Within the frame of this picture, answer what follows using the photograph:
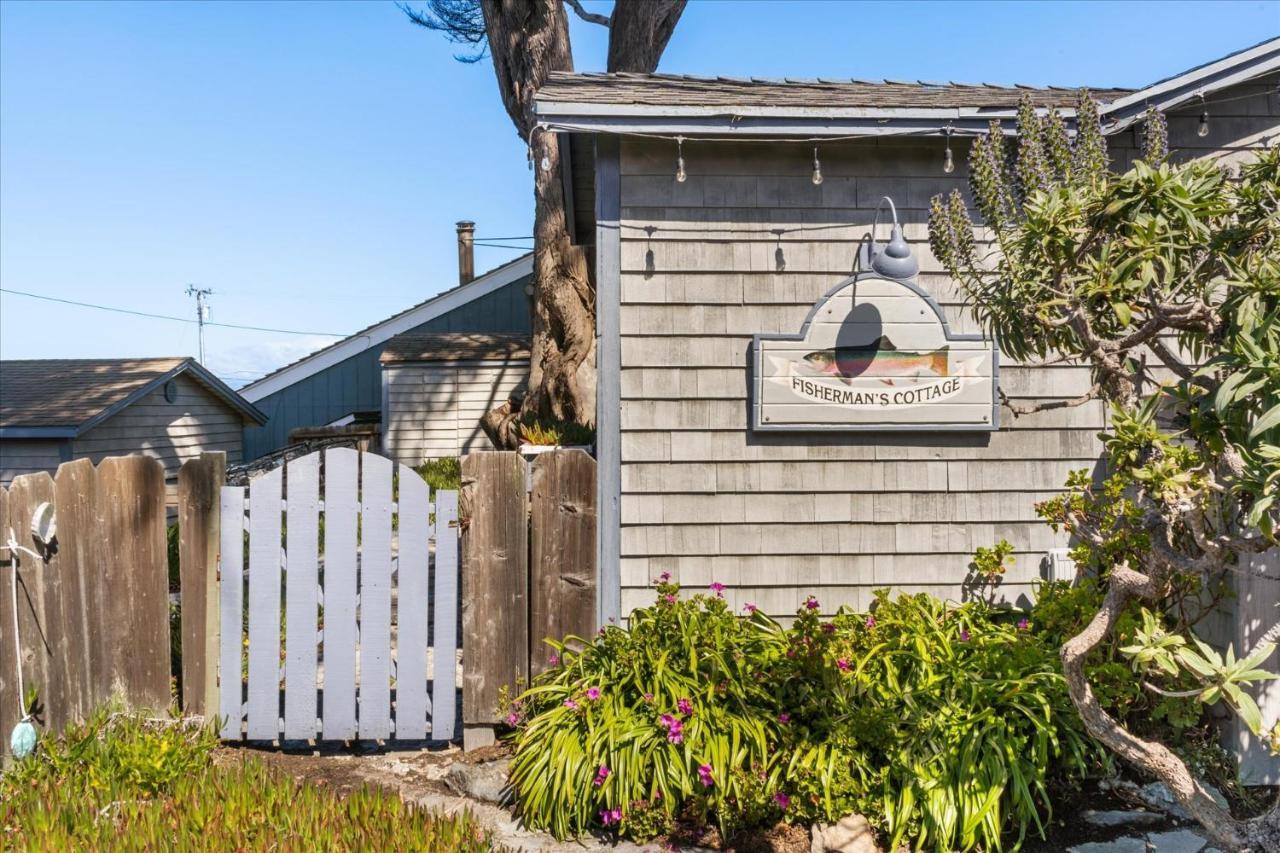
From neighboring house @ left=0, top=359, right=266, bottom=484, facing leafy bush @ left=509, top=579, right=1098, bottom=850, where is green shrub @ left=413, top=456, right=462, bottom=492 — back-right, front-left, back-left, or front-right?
front-left

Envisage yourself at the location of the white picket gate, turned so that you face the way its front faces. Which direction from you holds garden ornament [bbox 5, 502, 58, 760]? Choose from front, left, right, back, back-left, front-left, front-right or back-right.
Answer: right

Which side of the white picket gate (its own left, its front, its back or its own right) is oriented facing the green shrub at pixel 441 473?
back

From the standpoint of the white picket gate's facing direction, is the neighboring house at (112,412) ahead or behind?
behind

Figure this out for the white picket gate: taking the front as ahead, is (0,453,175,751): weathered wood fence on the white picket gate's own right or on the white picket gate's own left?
on the white picket gate's own right

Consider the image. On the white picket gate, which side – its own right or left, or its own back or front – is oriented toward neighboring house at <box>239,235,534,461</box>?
back

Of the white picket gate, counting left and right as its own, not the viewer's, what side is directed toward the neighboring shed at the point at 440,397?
back

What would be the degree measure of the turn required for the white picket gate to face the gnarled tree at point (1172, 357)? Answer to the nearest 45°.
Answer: approximately 45° to its left

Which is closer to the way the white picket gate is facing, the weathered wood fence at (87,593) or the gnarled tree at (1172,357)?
the gnarled tree

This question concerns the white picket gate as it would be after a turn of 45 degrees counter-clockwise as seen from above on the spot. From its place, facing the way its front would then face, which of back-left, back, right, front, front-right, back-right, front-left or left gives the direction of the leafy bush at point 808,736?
front

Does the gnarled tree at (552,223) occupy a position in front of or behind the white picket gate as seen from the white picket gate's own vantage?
behind

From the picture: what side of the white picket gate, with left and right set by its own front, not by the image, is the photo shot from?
front
